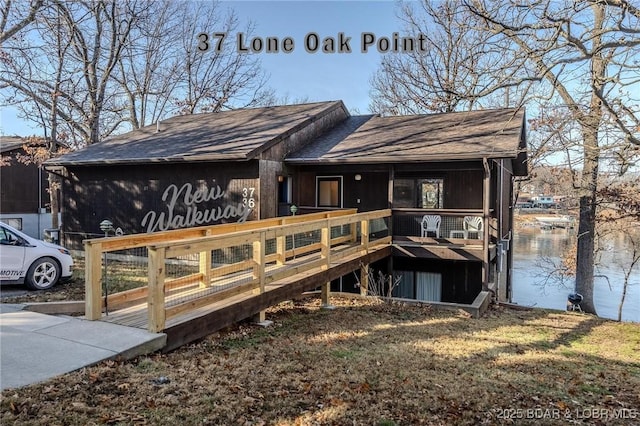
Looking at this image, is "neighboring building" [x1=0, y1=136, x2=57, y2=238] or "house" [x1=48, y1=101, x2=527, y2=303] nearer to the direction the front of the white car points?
the house

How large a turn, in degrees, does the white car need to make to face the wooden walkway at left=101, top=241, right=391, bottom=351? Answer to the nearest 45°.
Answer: approximately 45° to its right

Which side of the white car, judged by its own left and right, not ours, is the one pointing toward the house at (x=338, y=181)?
front

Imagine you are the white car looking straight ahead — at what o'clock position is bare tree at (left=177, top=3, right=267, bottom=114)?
The bare tree is roughly at 10 o'clock from the white car.

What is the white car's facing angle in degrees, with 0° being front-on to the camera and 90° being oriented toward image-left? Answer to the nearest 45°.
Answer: approximately 270°

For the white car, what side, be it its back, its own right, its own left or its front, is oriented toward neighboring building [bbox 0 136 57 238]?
left

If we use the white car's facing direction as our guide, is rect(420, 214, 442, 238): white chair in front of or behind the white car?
in front

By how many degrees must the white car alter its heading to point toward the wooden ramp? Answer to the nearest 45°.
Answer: approximately 45° to its right

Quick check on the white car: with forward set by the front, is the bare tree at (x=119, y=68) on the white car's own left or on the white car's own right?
on the white car's own left

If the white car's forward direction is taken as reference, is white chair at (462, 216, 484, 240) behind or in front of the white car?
in front

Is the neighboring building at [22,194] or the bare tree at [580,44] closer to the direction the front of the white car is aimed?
the bare tree

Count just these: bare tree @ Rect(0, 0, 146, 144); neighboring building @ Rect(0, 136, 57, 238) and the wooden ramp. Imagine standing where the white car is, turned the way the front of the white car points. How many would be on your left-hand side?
2
